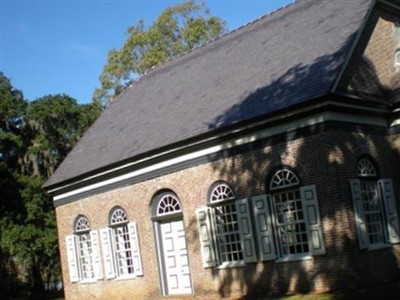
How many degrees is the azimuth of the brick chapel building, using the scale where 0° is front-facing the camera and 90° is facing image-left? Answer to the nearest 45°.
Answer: approximately 45°

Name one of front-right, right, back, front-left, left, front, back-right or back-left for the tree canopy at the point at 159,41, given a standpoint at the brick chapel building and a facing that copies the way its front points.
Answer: back-right

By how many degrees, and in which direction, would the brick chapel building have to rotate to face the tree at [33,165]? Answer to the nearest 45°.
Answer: approximately 90° to its right
